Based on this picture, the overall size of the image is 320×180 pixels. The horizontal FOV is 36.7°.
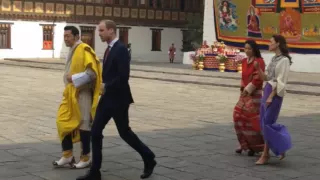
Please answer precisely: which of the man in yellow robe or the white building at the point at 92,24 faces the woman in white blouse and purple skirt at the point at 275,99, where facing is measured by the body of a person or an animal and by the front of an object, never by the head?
the white building

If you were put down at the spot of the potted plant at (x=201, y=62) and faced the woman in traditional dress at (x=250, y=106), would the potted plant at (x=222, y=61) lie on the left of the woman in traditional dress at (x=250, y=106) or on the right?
left

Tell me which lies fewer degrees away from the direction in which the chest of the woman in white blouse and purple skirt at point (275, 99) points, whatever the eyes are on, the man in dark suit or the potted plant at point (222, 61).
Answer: the man in dark suit

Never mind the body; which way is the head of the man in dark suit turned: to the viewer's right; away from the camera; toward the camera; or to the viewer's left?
to the viewer's left

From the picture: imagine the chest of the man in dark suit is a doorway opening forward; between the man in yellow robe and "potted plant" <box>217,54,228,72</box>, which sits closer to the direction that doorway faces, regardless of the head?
the man in yellow robe

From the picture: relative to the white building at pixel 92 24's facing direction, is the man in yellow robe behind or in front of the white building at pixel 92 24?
in front

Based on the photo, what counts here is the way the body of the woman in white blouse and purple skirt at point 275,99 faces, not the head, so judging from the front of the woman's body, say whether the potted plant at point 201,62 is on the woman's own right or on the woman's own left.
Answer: on the woman's own right
